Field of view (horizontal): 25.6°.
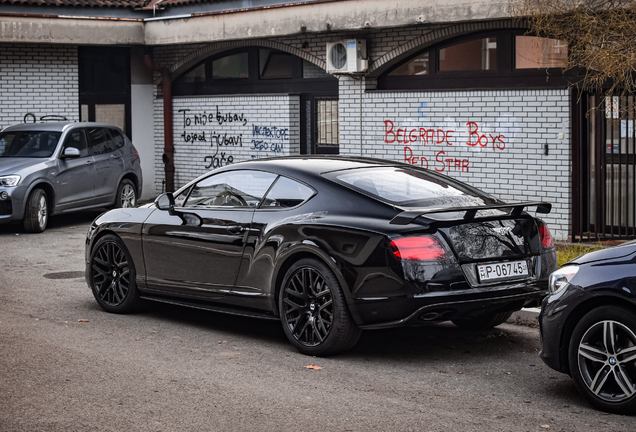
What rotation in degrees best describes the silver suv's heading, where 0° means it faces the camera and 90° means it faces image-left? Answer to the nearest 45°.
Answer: approximately 45°

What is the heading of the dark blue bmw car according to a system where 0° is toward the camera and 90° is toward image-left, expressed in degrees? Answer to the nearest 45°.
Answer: approximately 90°

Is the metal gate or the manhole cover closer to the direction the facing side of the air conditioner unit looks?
the manhole cover

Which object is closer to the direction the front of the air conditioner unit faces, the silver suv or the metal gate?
the silver suv

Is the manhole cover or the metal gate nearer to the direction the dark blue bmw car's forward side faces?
the manhole cover

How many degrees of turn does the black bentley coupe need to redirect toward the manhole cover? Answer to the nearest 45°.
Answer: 0° — it already faces it

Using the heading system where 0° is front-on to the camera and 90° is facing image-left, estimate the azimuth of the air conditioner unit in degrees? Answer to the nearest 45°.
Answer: approximately 45°

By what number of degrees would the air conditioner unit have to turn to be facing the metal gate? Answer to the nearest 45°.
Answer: approximately 90° to its left

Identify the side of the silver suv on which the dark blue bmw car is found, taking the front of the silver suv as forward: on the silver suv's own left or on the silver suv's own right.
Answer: on the silver suv's own left

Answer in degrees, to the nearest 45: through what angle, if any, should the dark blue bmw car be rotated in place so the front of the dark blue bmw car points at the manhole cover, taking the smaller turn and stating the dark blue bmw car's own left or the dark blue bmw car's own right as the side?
approximately 45° to the dark blue bmw car's own right

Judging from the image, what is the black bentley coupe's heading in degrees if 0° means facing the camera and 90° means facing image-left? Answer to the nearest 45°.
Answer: approximately 135°
